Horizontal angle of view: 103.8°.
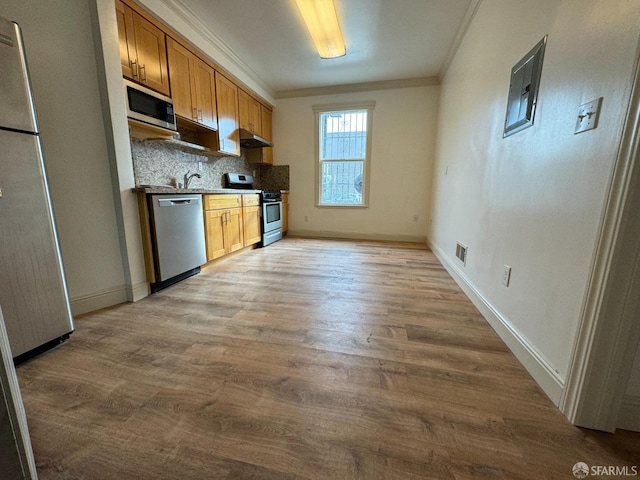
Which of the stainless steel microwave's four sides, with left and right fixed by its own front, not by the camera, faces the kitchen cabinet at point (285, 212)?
left

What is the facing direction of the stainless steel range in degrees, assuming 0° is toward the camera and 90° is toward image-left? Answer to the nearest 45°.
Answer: approximately 315°

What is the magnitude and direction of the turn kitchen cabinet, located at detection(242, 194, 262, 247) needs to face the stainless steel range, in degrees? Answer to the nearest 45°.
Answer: approximately 90° to its left

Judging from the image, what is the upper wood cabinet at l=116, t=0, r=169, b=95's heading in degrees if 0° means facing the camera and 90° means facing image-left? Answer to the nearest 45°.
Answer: approximately 315°

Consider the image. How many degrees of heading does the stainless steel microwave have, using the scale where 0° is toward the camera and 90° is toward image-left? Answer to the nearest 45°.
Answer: approximately 315°

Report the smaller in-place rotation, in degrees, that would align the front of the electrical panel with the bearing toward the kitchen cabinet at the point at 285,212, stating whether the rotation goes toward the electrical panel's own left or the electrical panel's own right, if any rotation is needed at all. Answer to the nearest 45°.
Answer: approximately 90° to the electrical panel's own right

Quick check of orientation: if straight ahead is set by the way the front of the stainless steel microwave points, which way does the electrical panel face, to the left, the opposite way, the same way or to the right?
the opposite way

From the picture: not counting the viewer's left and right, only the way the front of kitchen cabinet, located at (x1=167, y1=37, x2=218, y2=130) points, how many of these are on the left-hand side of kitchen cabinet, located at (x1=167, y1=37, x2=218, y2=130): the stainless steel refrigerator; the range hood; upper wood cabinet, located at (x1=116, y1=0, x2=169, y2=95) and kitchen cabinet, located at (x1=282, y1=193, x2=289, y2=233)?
2

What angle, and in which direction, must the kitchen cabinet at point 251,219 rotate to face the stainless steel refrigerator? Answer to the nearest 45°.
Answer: approximately 90° to its right

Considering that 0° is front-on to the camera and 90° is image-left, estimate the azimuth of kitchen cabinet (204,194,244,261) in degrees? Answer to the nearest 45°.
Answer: approximately 315°

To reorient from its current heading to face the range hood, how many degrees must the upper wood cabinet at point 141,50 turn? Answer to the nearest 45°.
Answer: approximately 90° to its left
